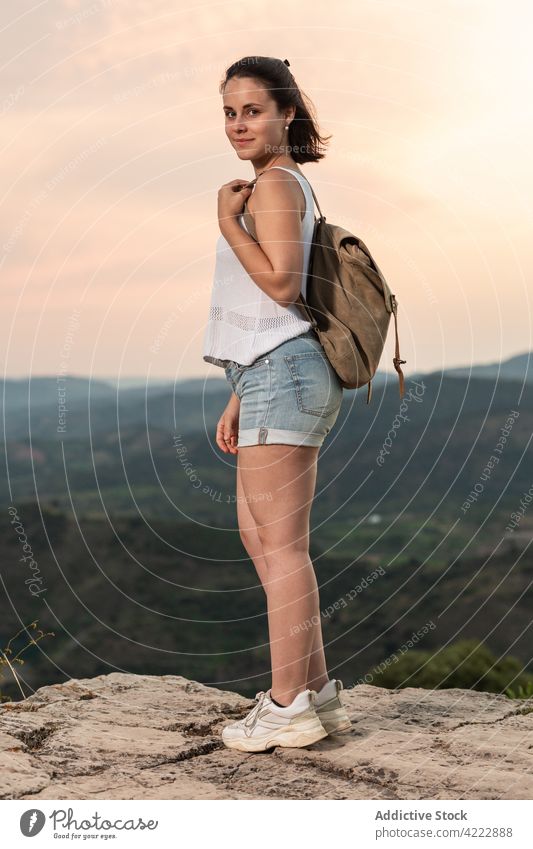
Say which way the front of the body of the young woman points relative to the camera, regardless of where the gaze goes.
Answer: to the viewer's left
